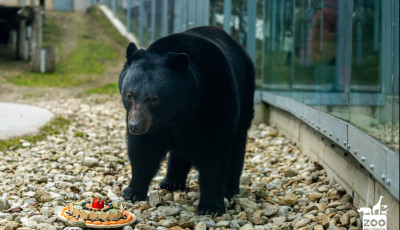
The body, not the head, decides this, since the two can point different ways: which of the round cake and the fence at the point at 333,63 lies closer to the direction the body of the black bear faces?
the round cake

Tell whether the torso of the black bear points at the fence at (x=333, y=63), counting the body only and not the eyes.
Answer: no

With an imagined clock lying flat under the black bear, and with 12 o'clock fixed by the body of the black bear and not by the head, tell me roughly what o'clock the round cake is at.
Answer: The round cake is roughly at 12 o'clock from the black bear.
